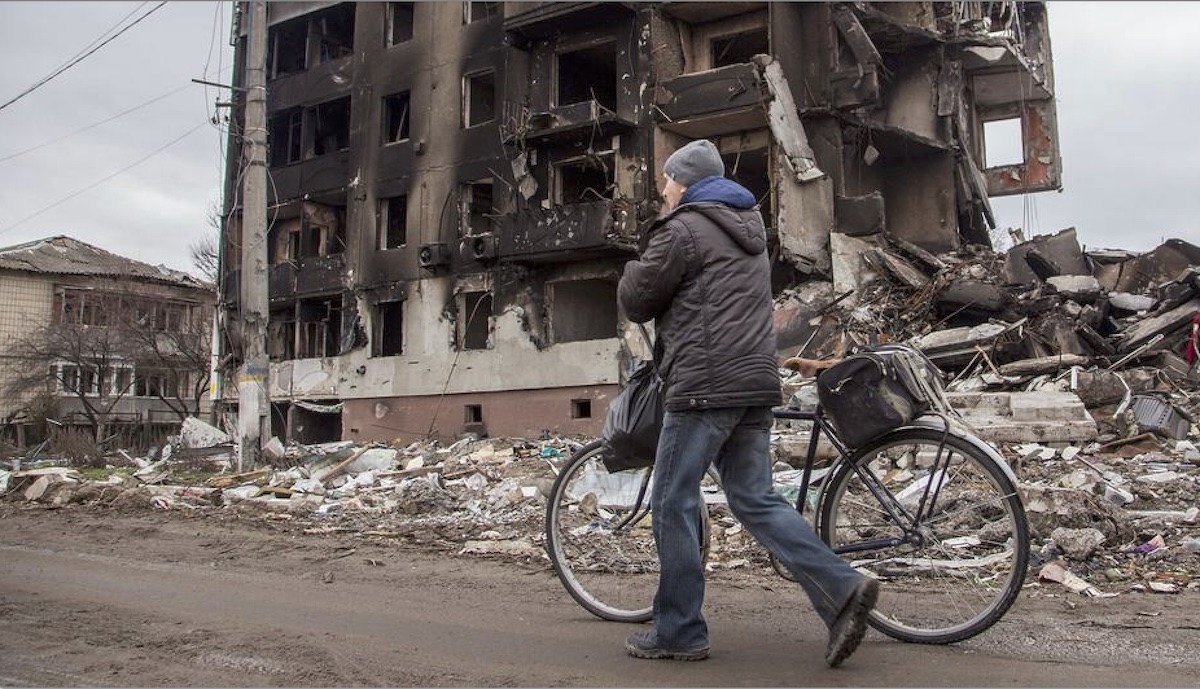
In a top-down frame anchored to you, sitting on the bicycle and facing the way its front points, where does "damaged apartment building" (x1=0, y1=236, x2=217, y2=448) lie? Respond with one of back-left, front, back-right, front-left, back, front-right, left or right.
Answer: front-right

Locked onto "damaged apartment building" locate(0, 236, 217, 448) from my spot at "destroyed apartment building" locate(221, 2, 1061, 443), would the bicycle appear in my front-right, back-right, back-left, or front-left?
back-left

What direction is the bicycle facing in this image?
to the viewer's left

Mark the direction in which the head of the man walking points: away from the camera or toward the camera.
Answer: away from the camera

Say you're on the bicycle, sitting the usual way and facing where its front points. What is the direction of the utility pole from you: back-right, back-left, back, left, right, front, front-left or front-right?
front-right

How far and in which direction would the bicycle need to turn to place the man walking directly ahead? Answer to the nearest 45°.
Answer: approximately 45° to its left
